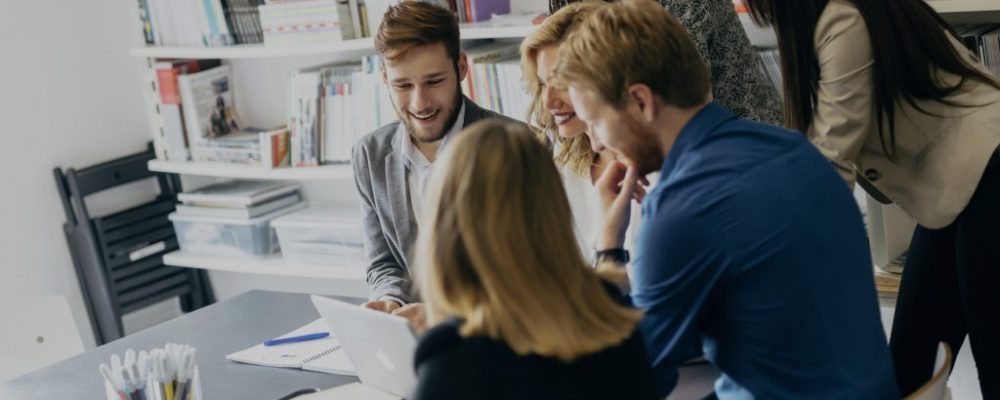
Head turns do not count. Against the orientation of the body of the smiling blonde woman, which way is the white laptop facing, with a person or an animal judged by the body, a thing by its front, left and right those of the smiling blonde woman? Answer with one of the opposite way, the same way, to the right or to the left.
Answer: the opposite way

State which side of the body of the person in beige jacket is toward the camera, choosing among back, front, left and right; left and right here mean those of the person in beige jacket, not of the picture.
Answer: left

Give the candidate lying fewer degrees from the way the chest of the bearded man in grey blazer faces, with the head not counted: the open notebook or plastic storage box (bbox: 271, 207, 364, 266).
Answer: the open notebook

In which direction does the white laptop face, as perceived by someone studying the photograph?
facing away from the viewer and to the right of the viewer

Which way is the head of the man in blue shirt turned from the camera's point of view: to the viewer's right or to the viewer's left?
to the viewer's left

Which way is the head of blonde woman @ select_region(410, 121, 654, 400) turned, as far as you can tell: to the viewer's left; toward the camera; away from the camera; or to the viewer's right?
away from the camera

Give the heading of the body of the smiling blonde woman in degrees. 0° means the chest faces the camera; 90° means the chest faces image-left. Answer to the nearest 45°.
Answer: approximately 45°

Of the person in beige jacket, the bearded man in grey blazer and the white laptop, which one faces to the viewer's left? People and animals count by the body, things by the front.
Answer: the person in beige jacket
